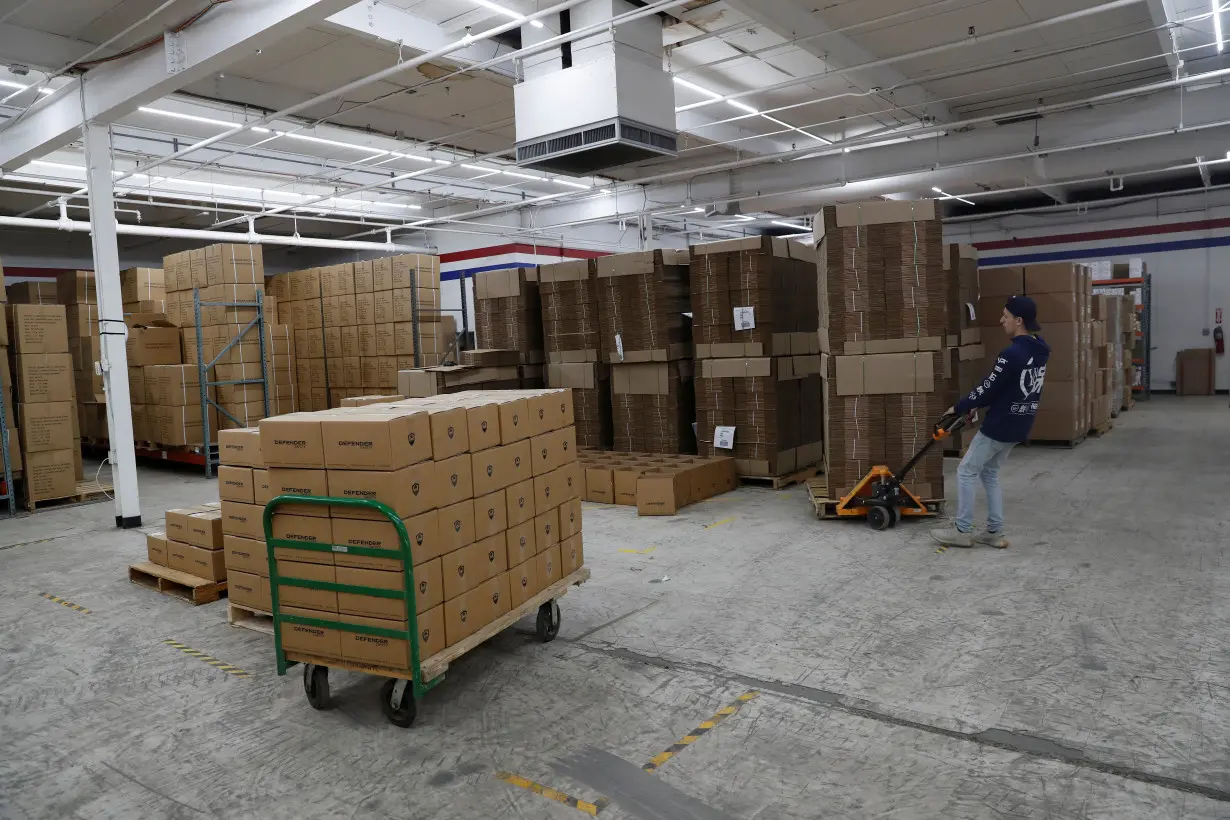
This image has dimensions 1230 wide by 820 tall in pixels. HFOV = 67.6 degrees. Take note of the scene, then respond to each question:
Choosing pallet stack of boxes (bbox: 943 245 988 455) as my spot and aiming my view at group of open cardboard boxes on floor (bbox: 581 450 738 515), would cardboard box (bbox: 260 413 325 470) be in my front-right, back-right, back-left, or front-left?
front-left

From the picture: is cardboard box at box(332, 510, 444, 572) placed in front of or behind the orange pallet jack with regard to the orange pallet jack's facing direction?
behind

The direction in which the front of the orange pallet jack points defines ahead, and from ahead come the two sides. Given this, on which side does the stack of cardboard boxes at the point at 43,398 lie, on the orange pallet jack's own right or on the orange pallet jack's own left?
on the orange pallet jack's own left

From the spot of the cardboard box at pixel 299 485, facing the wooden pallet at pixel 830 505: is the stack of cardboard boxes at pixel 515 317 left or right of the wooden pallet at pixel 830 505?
left

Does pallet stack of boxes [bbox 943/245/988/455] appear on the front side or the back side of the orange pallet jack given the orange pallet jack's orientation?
on the front side

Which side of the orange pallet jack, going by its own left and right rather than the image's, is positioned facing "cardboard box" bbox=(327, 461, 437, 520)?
back
